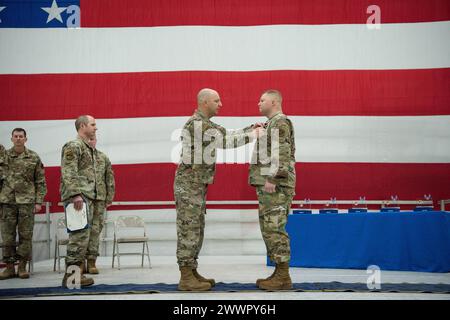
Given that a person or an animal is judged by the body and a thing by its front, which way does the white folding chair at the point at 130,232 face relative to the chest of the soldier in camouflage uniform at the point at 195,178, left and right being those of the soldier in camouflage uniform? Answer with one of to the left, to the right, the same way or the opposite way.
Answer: to the right

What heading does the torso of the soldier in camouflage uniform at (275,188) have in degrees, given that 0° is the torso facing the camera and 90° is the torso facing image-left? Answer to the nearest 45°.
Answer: approximately 90°

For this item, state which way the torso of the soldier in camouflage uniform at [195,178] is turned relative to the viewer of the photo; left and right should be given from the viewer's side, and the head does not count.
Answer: facing to the right of the viewer

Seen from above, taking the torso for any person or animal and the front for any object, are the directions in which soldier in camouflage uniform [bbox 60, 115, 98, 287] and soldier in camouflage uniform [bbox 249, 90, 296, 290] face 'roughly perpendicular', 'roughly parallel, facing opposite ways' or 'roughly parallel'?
roughly parallel, facing opposite ways

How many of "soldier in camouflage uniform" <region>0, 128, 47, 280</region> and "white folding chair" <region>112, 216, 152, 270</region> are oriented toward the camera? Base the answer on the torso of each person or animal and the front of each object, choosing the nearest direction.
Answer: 2

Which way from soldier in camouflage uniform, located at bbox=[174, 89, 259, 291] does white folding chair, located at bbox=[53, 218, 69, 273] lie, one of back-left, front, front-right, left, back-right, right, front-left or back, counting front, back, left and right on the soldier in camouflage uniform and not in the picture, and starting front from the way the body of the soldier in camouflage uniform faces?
back-left

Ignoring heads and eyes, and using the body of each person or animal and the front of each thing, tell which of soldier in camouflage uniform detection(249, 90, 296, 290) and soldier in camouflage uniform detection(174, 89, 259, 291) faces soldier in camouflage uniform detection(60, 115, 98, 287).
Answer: soldier in camouflage uniform detection(249, 90, 296, 290)

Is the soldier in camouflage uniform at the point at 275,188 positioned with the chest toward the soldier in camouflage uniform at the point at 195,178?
yes

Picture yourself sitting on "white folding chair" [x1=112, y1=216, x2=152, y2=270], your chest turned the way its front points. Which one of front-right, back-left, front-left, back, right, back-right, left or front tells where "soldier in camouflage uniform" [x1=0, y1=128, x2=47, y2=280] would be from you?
front-right

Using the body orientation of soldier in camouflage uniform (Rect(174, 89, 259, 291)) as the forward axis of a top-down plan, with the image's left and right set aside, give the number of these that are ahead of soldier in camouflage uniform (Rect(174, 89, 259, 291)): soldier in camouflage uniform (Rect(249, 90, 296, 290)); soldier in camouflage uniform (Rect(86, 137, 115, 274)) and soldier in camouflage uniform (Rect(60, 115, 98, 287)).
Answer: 1

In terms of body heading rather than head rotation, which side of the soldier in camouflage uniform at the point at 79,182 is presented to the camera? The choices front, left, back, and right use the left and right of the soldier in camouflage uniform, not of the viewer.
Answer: right

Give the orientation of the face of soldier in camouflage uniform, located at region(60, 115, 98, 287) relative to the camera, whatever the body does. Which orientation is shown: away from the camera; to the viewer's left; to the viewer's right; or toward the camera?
to the viewer's right

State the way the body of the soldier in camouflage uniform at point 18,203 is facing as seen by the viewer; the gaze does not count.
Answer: toward the camera

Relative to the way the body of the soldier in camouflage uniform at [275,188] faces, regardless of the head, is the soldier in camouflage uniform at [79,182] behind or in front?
in front

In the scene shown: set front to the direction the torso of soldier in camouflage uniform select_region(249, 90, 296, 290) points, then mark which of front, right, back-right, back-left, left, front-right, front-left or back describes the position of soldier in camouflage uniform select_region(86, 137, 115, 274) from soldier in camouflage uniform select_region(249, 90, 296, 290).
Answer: front-right

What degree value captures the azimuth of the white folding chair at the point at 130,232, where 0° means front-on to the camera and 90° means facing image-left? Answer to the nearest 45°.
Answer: approximately 0°

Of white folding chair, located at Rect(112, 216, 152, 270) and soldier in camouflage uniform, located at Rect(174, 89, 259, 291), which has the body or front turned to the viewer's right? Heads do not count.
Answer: the soldier in camouflage uniform
